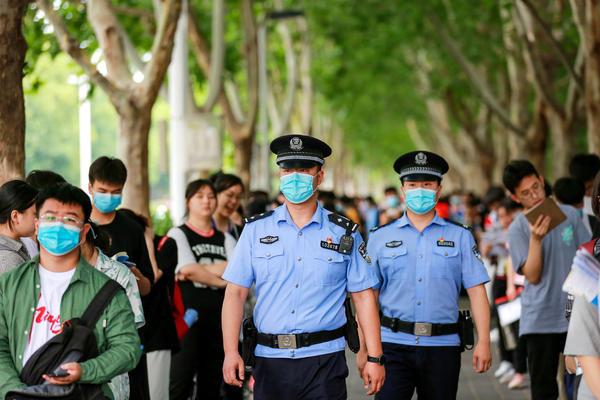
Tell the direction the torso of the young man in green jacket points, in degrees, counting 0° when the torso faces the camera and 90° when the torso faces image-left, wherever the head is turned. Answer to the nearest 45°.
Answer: approximately 0°

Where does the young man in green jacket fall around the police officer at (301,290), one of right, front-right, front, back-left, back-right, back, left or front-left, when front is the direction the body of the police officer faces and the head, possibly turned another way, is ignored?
front-right

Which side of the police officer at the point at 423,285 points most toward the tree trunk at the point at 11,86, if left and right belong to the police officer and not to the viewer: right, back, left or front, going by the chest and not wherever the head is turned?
right

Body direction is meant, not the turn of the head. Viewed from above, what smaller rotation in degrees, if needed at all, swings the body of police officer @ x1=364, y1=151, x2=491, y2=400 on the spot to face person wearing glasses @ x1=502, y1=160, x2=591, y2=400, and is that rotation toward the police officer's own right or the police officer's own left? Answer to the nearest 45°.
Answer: approximately 135° to the police officer's own left
